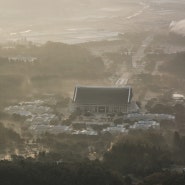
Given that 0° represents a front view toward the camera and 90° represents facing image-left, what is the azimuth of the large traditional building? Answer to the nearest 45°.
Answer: approximately 0°
